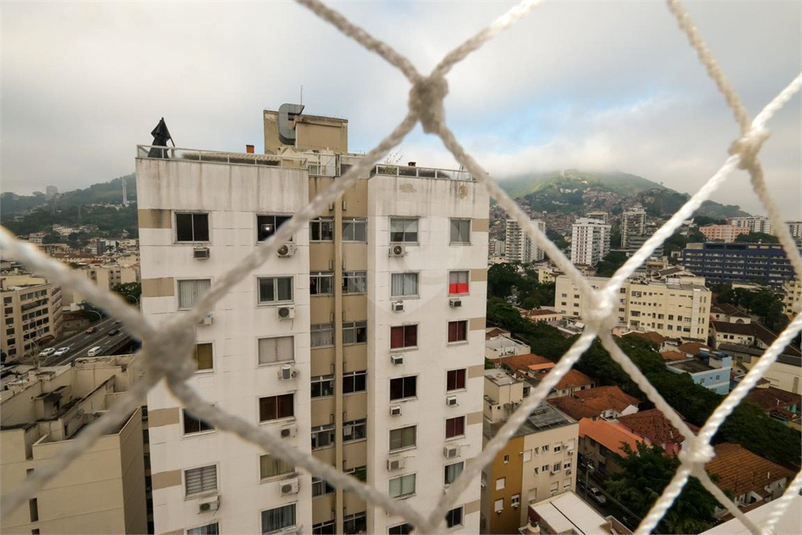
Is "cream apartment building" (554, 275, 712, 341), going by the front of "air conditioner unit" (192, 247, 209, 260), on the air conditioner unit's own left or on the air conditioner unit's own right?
on the air conditioner unit's own left

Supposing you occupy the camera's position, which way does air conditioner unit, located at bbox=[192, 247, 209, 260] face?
facing the viewer

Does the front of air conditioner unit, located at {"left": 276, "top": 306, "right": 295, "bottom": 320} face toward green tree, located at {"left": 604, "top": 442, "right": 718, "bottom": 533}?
no

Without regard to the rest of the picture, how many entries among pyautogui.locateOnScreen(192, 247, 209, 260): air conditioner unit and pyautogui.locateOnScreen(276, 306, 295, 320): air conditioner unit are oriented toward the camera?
2

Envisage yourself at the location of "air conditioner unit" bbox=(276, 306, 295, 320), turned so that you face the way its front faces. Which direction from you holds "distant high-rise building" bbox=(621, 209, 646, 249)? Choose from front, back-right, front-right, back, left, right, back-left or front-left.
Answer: back-left

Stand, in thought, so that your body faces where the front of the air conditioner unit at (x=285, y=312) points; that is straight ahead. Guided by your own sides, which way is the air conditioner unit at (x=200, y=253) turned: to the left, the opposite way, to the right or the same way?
the same way

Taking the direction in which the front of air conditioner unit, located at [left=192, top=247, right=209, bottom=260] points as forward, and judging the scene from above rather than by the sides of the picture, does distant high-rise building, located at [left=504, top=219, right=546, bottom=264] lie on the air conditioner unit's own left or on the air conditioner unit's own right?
on the air conditioner unit's own left

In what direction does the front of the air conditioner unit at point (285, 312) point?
toward the camera

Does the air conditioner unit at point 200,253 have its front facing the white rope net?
yes

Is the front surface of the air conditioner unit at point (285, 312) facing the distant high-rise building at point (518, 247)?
no

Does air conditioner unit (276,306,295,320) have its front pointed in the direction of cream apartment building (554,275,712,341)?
no

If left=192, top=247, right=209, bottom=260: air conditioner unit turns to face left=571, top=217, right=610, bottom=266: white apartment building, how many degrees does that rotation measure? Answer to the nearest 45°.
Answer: approximately 135° to its left
